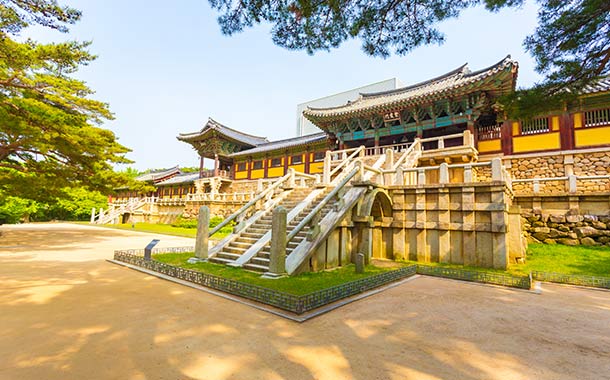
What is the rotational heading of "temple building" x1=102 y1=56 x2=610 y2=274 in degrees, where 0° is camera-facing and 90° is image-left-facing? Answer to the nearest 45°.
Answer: approximately 45°

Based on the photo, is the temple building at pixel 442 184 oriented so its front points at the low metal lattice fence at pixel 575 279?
no

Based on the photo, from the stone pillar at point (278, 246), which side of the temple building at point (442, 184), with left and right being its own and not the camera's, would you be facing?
front

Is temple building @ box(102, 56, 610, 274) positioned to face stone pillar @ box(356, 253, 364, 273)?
yes

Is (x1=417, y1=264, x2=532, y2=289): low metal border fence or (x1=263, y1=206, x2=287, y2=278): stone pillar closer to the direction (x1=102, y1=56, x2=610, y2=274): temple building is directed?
the stone pillar

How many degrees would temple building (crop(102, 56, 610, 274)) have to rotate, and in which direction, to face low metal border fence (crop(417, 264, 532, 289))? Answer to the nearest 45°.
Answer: approximately 45° to its left

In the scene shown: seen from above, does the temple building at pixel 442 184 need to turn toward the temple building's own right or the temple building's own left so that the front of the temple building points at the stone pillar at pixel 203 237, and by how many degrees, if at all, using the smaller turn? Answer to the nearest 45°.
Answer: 0° — it already faces it
